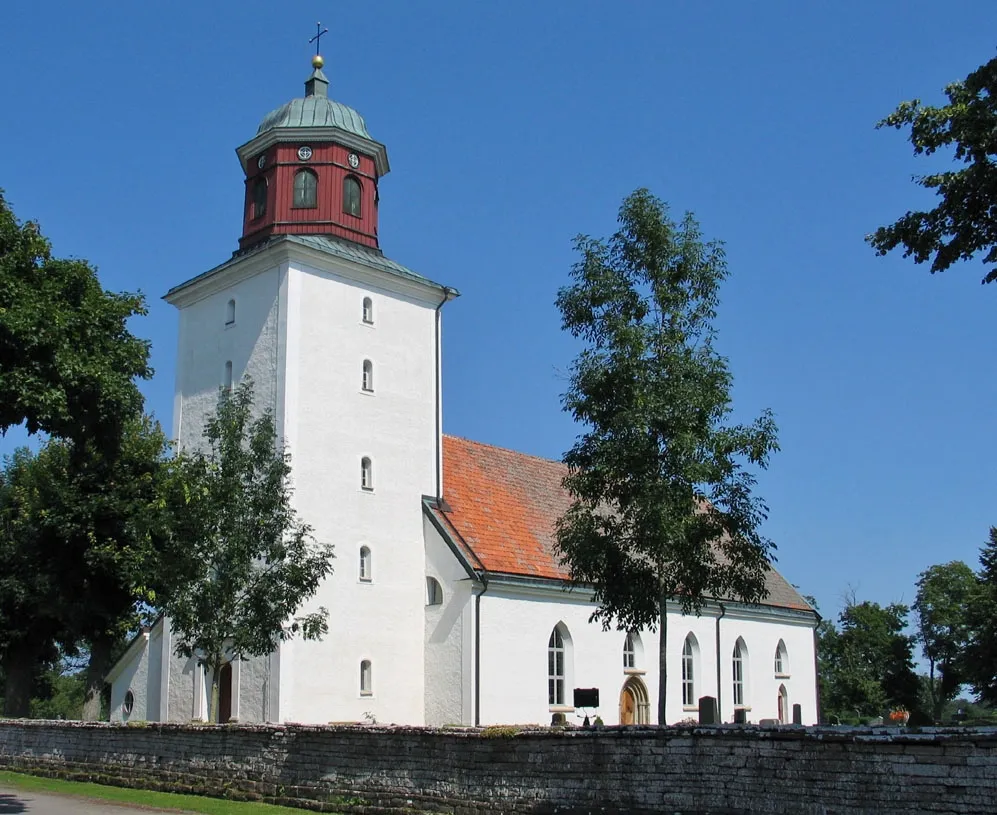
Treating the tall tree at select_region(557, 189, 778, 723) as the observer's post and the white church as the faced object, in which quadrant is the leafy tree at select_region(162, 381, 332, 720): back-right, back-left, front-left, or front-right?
front-left

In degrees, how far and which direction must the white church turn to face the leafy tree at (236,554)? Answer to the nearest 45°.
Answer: approximately 45° to its left

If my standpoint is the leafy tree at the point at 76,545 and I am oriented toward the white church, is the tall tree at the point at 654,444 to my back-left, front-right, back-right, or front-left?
front-right

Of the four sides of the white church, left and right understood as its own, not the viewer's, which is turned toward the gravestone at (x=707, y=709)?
left

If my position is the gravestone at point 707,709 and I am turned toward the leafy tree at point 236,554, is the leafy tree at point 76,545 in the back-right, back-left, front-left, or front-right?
front-right

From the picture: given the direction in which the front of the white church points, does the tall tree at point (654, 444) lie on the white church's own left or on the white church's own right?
on the white church's own left

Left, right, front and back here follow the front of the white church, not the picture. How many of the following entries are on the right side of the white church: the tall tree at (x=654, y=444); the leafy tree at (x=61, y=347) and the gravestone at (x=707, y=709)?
0

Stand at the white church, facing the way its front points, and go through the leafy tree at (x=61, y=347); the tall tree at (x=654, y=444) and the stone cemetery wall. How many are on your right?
0

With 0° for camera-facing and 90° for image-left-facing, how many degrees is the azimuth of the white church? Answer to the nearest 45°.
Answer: approximately 45°

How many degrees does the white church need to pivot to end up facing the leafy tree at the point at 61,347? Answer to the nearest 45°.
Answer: approximately 45° to its left
